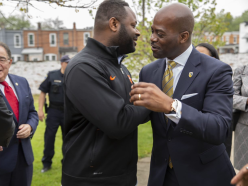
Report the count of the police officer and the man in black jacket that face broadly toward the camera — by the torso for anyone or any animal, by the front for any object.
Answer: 1

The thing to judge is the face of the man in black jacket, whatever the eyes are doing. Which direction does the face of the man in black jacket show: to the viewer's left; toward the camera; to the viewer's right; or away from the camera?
to the viewer's right

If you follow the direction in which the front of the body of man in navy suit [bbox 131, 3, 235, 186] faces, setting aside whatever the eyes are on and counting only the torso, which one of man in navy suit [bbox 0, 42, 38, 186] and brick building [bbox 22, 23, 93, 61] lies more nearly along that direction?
the man in navy suit

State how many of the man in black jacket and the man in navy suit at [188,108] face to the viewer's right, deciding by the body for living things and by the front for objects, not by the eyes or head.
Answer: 1

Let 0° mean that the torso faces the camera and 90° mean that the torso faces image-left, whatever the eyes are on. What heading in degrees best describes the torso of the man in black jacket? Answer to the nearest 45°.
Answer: approximately 270°

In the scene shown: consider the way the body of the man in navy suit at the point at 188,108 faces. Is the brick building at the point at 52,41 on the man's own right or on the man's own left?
on the man's own right

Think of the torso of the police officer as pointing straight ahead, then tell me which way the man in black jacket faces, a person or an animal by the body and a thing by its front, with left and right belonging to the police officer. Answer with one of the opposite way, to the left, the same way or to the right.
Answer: to the left

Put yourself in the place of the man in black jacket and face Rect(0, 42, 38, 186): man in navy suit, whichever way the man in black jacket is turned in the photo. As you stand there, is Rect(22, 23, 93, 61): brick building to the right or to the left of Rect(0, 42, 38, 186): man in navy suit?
right

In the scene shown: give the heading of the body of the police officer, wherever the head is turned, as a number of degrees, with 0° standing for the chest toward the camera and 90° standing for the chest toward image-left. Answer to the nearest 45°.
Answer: approximately 0°

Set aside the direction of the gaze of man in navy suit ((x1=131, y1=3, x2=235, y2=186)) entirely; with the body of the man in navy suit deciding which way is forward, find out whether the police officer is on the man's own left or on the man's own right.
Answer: on the man's own right

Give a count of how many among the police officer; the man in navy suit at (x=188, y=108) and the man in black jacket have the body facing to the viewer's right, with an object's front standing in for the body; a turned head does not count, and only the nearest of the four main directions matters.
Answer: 1

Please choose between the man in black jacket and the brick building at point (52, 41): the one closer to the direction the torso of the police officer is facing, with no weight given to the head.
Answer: the man in black jacket

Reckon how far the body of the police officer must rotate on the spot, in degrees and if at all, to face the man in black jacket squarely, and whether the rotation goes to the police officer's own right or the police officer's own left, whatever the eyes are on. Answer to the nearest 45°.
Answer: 0° — they already face them

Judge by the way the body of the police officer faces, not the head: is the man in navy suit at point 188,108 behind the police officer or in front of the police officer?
in front

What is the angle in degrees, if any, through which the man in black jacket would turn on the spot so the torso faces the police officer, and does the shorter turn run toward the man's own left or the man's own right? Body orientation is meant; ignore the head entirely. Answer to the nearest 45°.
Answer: approximately 90° to the man's own left
